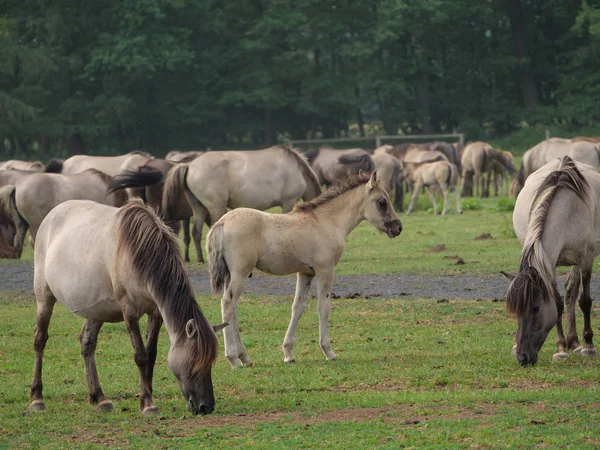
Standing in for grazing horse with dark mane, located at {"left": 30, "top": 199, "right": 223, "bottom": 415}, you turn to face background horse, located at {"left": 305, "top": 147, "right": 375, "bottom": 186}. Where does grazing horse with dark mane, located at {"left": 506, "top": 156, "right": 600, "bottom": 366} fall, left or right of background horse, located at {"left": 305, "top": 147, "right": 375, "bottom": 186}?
right

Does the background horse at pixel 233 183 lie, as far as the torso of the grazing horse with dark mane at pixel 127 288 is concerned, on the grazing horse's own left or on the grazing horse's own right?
on the grazing horse's own left

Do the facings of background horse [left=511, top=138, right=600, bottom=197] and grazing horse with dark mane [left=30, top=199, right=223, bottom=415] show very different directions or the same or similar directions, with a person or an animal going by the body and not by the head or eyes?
very different directions

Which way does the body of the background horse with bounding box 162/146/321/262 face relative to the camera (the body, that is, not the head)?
to the viewer's right

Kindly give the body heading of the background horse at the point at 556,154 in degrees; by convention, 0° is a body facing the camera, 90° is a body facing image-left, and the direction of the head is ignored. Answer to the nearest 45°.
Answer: approximately 90°

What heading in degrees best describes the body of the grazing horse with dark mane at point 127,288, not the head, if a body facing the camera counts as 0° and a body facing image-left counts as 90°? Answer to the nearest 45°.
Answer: approximately 315°

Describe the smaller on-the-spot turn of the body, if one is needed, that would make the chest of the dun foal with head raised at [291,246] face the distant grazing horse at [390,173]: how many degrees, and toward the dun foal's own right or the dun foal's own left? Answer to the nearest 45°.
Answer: approximately 90° to the dun foal's own left

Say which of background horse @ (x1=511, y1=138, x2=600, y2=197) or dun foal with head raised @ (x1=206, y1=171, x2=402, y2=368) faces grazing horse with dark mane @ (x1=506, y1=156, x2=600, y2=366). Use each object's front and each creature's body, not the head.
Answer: the dun foal with head raised

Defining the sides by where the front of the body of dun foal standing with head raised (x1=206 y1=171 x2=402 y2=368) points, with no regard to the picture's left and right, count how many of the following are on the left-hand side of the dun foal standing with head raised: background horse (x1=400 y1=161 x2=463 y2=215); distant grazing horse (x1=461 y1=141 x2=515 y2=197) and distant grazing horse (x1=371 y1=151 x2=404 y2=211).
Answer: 3

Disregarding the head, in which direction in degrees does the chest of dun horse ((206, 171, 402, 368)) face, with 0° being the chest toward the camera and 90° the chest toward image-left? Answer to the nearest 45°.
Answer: approximately 270°

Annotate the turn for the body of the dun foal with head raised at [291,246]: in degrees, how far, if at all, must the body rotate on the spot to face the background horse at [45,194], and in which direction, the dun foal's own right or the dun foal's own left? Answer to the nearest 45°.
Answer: approximately 135° to the dun foal's own left

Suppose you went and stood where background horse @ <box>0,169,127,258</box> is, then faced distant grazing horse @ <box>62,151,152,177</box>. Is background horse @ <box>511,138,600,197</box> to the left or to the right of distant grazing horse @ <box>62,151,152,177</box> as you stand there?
right
